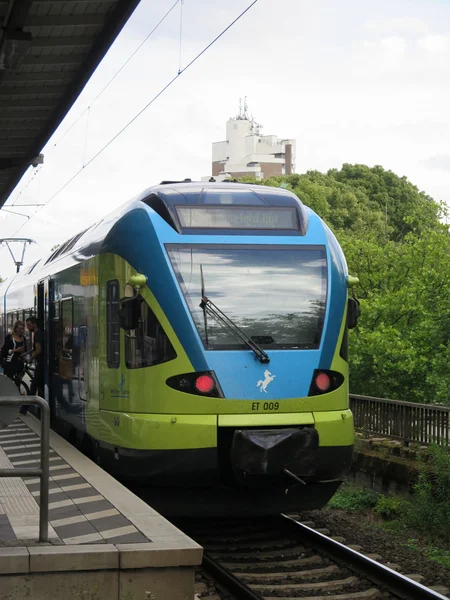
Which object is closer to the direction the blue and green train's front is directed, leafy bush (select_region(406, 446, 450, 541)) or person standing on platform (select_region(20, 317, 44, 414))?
the leafy bush

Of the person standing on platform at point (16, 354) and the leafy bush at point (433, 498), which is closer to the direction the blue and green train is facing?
the leafy bush

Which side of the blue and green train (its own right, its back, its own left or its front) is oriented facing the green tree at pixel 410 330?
left

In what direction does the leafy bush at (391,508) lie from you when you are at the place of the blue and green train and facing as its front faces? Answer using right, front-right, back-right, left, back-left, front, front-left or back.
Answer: left

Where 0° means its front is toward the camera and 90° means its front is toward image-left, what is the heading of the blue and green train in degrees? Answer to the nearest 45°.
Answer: approximately 315°

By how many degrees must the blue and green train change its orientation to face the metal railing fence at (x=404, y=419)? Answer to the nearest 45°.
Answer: approximately 90° to its left

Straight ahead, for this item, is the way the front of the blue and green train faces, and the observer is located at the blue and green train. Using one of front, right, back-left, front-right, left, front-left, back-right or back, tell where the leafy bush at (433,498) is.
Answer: left

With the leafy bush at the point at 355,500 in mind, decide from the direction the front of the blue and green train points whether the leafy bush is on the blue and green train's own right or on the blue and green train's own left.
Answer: on the blue and green train's own left
